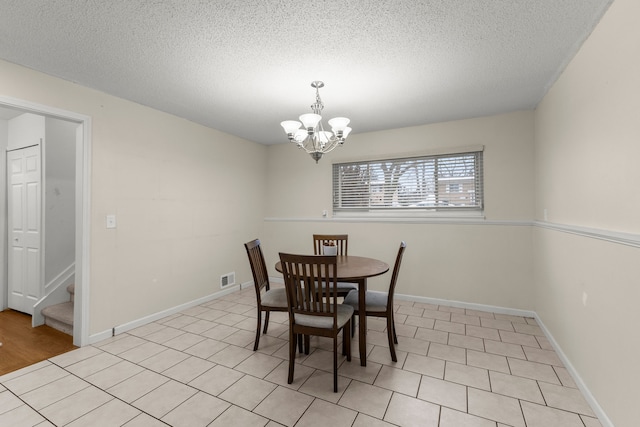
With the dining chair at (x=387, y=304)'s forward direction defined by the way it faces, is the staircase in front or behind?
in front

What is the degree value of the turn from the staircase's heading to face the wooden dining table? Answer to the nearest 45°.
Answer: approximately 90° to its left

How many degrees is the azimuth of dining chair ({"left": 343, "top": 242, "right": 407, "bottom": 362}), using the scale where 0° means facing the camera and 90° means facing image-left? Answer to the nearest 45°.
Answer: approximately 90°

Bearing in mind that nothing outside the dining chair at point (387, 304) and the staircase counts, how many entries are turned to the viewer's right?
0

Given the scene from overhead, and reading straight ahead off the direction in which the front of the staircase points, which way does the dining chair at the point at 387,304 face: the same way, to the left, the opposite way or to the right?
to the right

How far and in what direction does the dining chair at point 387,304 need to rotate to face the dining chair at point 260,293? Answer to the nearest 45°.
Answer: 0° — it already faces it

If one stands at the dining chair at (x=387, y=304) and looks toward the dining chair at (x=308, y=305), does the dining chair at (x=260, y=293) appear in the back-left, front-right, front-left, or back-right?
front-right

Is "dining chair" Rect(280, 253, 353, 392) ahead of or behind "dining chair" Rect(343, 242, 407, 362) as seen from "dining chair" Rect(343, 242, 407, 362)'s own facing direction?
ahead
